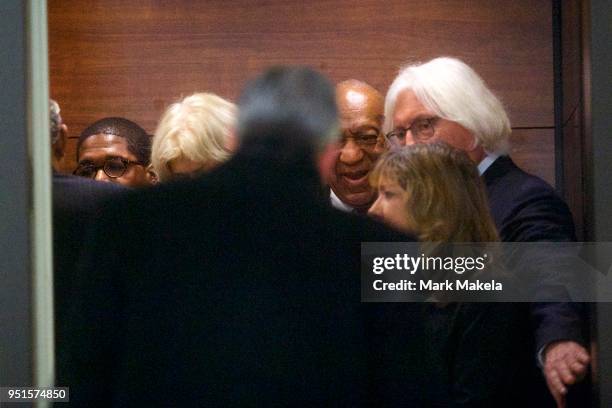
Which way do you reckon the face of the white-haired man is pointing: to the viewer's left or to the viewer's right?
to the viewer's left

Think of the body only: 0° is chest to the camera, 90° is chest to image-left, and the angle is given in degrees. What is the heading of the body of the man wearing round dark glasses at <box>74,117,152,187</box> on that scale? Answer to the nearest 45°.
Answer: approximately 45°

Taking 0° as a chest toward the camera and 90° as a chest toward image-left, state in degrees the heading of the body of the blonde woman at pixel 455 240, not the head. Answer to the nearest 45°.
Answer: approximately 90°

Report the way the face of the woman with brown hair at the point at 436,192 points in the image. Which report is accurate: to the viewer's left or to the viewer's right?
to the viewer's left
